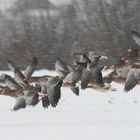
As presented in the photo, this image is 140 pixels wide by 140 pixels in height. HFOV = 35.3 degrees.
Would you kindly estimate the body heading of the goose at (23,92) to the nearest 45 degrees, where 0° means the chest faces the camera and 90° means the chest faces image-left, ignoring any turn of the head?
approximately 90°
